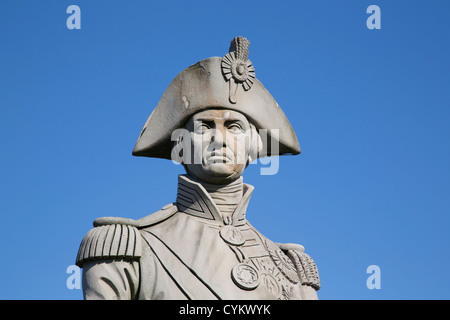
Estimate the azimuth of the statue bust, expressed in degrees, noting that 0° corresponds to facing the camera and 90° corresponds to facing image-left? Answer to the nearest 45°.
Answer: approximately 315°
